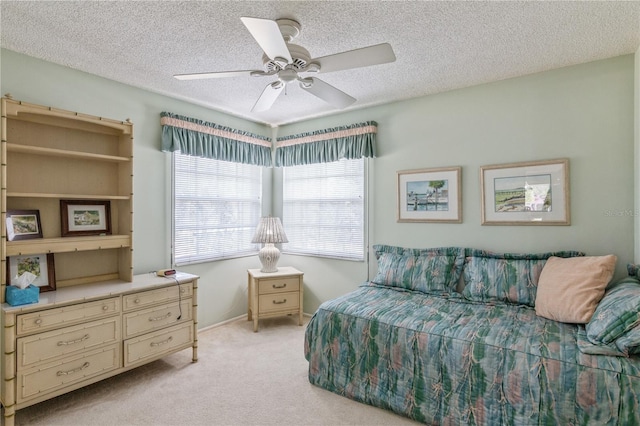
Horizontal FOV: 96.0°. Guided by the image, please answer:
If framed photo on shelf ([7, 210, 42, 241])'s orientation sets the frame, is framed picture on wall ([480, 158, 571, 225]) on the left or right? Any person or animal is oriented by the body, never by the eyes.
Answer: on its left

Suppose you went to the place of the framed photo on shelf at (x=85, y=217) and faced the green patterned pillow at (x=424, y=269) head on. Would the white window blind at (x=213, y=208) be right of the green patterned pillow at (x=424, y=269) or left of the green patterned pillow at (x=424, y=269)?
left

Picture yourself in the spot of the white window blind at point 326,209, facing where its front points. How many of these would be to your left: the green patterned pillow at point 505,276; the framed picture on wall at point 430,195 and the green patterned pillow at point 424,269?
3

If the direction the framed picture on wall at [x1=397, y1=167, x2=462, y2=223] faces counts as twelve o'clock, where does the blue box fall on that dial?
The blue box is roughly at 12 o'clock from the framed picture on wall.

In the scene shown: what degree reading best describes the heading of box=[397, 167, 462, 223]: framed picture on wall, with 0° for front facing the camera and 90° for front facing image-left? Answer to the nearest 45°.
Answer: approximately 45°

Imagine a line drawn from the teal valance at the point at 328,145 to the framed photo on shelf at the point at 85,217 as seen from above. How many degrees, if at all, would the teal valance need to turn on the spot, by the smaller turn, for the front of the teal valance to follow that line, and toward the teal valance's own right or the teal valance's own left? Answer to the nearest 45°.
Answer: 0° — it already faces it

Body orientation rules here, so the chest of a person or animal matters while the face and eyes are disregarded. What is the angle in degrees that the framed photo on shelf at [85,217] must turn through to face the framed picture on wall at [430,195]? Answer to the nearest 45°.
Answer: approximately 45° to its left

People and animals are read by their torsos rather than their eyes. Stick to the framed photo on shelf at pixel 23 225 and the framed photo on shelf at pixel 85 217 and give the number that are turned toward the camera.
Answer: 2

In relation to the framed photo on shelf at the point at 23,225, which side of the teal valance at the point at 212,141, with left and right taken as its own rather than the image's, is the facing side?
right
